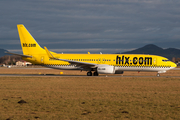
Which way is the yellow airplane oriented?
to the viewer's right
